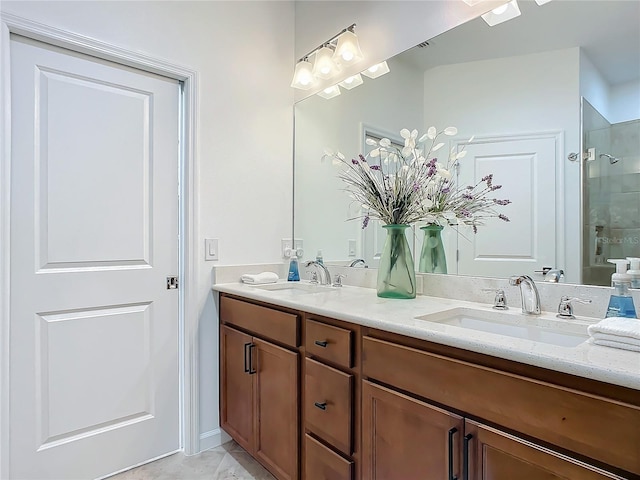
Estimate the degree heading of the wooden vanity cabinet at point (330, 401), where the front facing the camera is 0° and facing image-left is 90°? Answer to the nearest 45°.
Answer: approximately 45°

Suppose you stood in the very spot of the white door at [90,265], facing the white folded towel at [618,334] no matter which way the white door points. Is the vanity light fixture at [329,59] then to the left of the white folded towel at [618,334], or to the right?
left

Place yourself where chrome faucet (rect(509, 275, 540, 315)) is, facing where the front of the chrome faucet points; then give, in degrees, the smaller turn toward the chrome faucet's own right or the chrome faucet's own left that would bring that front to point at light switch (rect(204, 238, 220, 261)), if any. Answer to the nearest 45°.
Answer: approximately 45° to the chrome faucet's own right

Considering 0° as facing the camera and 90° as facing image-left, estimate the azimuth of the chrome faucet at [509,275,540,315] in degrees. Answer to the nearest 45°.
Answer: approximately 45°

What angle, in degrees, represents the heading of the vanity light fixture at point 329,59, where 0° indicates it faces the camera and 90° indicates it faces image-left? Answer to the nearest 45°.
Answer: approximately 45°

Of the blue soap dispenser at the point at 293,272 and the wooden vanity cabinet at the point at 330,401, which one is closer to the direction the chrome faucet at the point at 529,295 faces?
the wooden vanity cabinet
